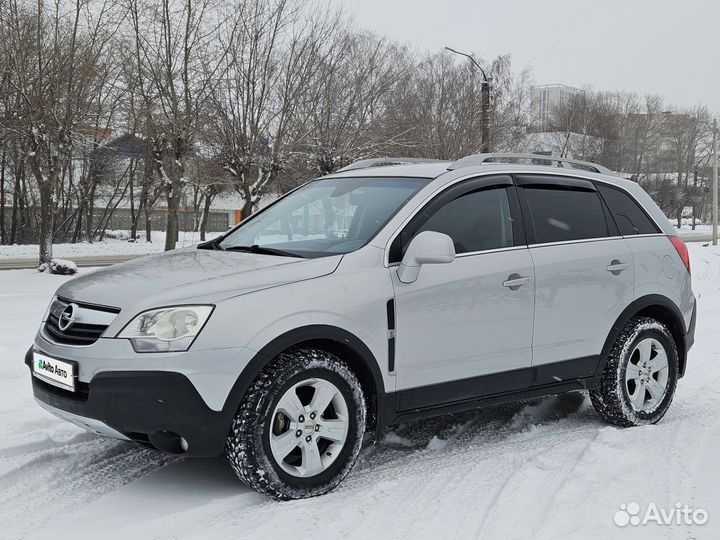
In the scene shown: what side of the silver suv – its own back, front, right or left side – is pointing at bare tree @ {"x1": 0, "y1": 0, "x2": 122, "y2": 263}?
right

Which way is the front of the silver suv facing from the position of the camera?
facing the viewer and to the left of the viewer

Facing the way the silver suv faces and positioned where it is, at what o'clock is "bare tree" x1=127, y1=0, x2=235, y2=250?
The bare tree is roughly at 4 o'clock from the silver suv.
